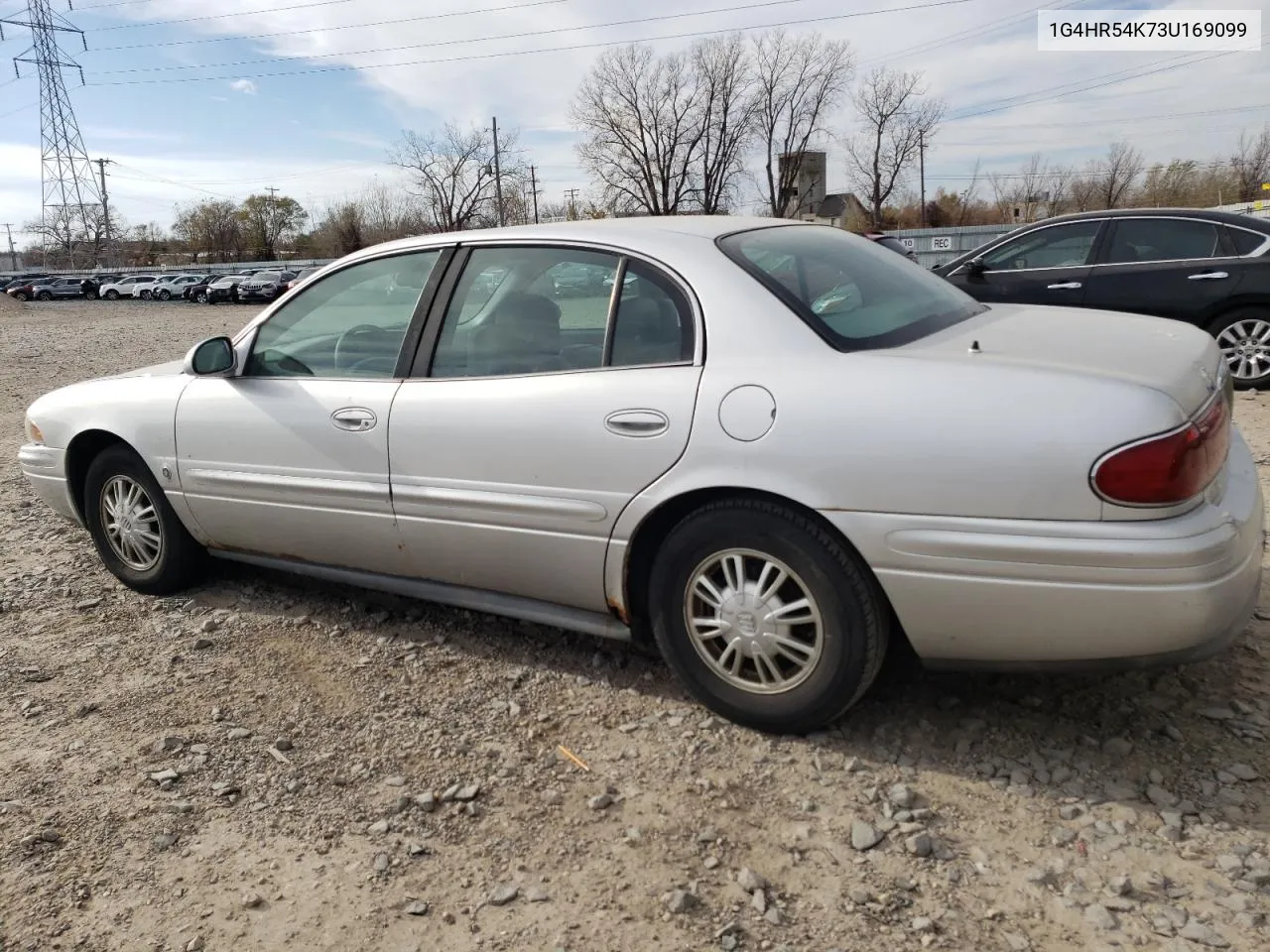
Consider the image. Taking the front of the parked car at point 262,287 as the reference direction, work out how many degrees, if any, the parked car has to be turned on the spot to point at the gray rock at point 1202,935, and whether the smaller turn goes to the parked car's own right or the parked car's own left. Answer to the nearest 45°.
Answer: approximately 45° to the parked car's own left

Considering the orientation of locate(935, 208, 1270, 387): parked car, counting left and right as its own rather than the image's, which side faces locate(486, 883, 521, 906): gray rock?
left

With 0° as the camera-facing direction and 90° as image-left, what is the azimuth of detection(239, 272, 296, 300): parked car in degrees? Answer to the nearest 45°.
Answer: approximately 45°

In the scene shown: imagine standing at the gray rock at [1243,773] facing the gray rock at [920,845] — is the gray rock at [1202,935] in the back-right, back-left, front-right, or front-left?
front-left

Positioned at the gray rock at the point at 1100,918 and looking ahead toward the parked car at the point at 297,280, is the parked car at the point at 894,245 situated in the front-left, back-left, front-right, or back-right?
front-right

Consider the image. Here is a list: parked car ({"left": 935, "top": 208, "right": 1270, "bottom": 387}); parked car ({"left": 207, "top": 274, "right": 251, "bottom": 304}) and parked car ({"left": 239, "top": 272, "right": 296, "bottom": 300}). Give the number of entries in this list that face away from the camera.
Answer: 0

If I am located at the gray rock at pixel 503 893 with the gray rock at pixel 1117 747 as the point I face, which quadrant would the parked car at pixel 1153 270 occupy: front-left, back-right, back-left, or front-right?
front-left

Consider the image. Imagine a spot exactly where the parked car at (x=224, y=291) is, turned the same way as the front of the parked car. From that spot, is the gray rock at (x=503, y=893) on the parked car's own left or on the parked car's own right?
on the parked car's own left

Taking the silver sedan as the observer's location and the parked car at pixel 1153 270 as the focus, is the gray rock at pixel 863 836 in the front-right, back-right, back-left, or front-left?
back-right

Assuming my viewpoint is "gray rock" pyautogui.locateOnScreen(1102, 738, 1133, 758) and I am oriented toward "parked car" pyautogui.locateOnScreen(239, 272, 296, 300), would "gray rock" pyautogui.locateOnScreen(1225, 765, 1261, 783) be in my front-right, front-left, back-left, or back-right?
back-right

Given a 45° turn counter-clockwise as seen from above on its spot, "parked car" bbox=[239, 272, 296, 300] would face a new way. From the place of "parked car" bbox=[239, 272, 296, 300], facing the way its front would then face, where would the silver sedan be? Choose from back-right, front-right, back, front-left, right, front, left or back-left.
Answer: front

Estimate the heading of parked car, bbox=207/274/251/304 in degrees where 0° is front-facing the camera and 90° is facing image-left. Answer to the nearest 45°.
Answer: approximately 45°

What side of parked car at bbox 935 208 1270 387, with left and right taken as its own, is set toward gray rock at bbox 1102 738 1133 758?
left

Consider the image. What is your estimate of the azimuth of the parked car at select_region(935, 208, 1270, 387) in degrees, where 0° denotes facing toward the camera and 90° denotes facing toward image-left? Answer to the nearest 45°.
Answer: approximately 90°

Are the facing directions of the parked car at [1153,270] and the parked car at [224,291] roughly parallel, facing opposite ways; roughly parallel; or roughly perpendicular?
roughly perpendicular

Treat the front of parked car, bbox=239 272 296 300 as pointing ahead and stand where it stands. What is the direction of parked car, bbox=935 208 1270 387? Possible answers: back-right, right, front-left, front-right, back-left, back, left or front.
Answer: front-left

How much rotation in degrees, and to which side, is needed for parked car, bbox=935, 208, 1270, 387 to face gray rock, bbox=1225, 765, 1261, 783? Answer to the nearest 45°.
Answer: approximately 90° to its left

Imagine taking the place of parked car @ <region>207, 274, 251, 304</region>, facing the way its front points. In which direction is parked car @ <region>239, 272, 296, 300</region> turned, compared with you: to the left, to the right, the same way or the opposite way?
the same way

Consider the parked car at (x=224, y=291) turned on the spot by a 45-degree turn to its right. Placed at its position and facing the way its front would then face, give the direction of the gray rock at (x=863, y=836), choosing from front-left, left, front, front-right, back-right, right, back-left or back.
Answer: left

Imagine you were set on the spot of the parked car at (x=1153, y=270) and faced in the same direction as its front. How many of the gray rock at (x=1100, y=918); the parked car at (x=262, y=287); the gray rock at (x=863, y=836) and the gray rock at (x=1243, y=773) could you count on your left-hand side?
3

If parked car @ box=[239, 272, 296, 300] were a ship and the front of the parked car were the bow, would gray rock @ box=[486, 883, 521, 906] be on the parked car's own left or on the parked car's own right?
on the parked car's own left
